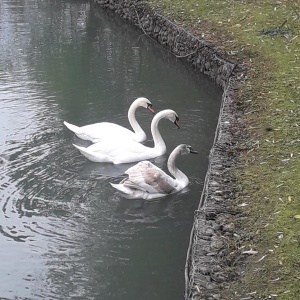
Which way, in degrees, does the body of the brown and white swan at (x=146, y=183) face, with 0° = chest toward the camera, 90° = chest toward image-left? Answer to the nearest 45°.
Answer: approximately 270°
